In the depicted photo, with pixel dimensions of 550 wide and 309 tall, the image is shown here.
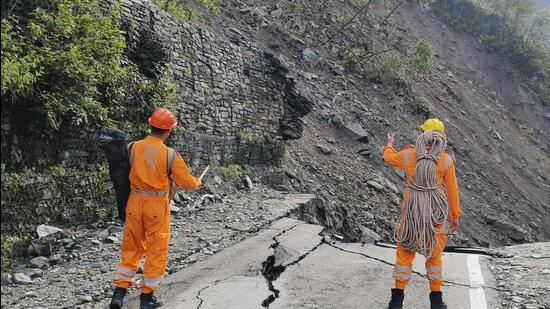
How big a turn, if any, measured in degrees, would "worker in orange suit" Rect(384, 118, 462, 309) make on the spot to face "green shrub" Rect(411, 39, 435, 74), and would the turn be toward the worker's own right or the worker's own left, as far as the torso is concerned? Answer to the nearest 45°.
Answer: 0° — they already face it

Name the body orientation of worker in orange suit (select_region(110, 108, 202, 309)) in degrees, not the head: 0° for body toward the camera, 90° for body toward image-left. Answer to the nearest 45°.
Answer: approximately 225°

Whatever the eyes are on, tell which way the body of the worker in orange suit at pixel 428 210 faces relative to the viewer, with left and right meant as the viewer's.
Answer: facing away from the viewer

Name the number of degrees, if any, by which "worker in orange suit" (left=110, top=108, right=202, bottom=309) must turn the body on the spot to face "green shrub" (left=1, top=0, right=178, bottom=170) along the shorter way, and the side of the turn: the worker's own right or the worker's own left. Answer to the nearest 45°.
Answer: approximately 90° to the worker's own left

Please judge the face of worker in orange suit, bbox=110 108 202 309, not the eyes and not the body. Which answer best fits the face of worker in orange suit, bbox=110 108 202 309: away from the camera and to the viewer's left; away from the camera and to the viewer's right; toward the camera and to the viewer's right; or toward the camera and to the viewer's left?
away from the camera and to the viewer's right
